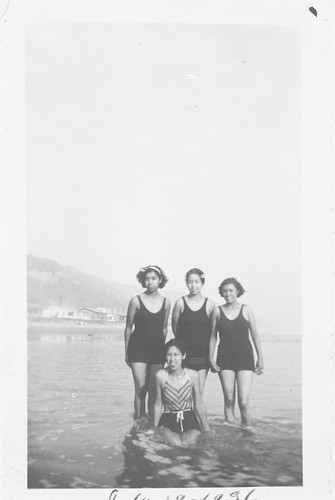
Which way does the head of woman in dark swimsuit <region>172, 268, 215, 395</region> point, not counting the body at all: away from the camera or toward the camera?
toward the camera

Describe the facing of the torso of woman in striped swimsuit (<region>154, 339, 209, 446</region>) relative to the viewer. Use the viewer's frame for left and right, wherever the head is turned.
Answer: facing the viewer

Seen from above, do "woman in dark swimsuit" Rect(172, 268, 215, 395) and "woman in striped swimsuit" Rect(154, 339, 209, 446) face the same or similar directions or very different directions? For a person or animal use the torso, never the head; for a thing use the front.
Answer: same or similar directions

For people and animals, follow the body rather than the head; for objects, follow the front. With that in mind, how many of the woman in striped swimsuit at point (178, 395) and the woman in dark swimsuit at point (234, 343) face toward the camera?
2

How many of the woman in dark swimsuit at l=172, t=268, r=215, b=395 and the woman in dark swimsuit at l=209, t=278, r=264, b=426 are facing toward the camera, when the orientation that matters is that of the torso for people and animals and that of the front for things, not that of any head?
2
